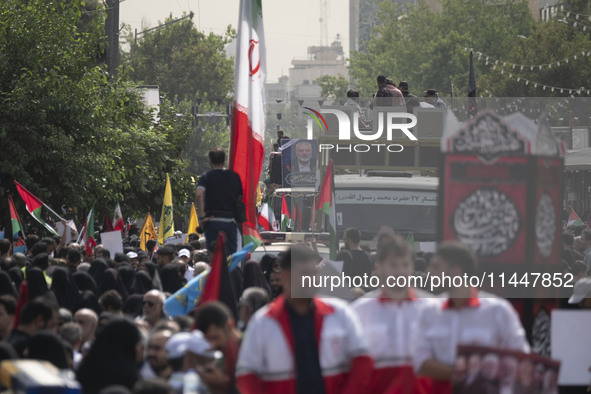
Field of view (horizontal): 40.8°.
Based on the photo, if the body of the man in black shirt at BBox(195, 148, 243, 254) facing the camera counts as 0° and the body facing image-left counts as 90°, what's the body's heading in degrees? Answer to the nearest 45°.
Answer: approximately 180°

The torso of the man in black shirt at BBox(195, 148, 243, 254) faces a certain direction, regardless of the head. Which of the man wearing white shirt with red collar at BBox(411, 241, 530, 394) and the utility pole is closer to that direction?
the utility pole

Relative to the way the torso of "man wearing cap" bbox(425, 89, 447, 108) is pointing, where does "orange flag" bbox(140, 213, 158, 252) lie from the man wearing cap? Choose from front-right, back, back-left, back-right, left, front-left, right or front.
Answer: front

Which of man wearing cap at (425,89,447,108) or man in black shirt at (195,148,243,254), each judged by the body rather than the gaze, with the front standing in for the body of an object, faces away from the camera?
the man in black shirt

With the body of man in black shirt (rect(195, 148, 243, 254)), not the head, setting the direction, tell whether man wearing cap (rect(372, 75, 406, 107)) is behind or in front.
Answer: in front

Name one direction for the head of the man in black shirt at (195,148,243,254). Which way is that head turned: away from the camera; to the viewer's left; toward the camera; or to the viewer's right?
away from the camera

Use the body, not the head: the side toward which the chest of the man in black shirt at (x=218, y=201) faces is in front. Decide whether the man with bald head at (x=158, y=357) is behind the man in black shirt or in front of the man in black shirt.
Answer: behind

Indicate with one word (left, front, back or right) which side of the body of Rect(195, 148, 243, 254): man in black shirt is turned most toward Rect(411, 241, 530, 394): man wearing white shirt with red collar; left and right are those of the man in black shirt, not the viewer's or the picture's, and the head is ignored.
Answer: back
